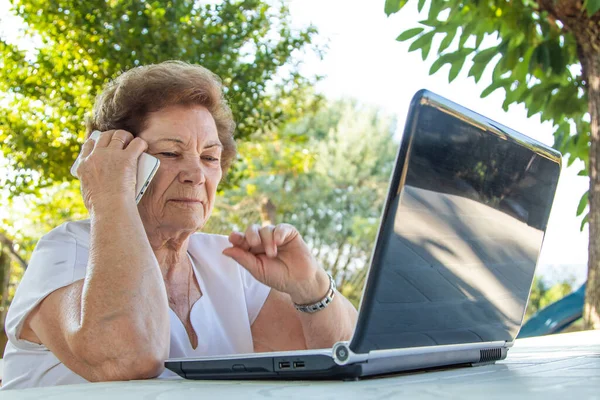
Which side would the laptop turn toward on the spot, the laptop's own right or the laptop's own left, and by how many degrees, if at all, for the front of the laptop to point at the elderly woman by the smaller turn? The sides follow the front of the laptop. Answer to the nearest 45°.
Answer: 0° — it already faces them

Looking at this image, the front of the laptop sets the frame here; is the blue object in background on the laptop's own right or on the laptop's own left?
on the laptop's own right

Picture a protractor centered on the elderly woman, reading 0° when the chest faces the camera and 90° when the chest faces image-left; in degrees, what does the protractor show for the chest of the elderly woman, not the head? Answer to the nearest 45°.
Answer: approximately 315°

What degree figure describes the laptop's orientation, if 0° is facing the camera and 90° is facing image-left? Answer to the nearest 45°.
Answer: approximately 135°

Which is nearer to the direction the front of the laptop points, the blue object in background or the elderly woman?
the elderly woman

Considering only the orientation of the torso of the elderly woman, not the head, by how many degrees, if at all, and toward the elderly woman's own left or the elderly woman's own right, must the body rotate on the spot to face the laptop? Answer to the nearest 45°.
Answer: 0° — they already face it

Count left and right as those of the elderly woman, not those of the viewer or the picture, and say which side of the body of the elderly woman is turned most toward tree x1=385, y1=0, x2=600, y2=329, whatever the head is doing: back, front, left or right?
left

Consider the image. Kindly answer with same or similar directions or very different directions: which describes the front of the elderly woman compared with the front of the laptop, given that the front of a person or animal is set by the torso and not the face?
very different directions

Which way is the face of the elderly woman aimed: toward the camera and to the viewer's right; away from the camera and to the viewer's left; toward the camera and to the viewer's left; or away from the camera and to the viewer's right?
toward the camera and to the viewer's right
